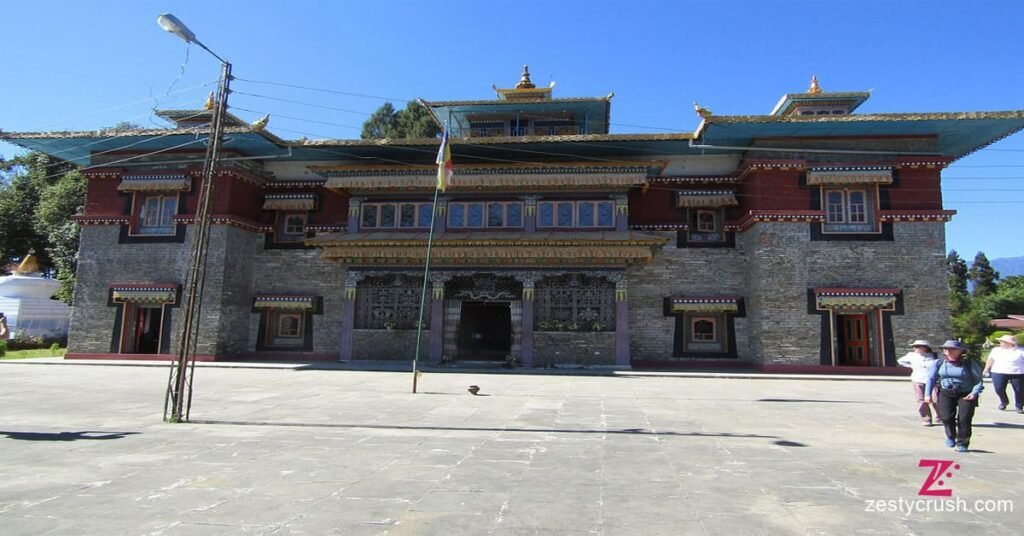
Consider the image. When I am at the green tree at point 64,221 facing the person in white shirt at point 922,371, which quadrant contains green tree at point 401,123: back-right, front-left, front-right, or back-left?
front-left

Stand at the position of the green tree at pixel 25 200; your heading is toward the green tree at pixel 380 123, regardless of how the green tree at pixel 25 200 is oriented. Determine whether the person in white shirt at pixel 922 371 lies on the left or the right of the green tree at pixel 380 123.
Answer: right

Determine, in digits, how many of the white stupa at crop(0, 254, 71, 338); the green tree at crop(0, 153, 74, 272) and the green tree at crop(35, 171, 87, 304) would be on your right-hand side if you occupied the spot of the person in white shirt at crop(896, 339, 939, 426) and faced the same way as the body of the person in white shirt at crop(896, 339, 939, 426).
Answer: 3

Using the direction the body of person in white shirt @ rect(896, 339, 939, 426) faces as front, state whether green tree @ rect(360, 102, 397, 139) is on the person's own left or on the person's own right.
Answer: on the person's own right

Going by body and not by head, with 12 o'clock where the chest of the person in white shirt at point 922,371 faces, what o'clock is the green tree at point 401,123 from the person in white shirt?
The green tree is roughly at 4 o'clock from the person in white shirt.

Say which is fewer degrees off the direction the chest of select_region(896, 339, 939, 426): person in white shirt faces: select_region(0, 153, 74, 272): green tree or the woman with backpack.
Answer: the woman with backpack

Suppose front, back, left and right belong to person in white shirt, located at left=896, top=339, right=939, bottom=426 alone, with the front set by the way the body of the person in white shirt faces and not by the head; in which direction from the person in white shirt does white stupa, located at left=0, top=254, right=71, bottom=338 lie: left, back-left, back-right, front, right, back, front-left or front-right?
right

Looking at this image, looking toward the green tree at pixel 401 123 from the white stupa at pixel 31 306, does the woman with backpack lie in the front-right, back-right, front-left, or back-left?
front-right

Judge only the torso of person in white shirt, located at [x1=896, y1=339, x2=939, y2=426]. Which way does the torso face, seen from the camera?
toward the camera

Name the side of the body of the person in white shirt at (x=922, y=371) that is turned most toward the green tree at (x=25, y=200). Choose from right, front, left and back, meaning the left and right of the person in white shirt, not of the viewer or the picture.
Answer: right

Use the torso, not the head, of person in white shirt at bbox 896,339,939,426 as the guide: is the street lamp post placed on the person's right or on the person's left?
on the person's right

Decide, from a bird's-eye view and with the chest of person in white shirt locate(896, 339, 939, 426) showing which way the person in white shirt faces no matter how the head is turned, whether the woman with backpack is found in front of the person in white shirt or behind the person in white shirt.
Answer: in front

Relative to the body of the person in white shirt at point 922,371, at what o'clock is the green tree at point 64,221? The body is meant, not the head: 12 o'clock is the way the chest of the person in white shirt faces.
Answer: The green tree is roughly at 3 o'clock from the person in white shirt.

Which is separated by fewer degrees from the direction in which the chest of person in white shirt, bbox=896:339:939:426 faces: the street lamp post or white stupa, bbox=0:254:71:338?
the street lamp post
